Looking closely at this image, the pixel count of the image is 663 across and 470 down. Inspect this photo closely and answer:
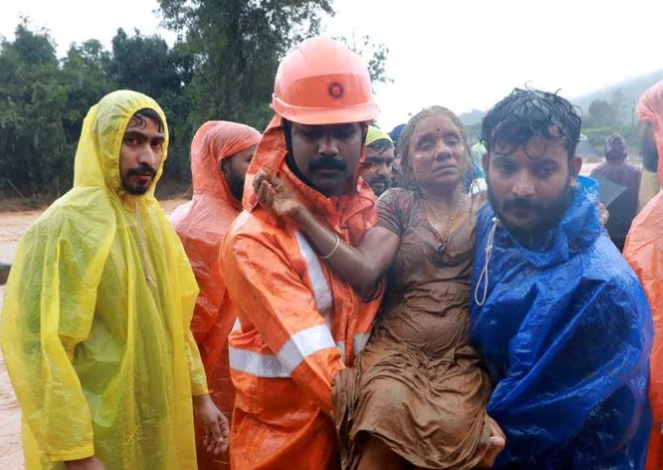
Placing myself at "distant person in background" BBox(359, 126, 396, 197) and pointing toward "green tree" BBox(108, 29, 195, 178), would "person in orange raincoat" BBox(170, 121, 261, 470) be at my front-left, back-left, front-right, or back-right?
back-left

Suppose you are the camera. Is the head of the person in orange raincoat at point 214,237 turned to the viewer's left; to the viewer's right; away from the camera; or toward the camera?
to the viewer's right

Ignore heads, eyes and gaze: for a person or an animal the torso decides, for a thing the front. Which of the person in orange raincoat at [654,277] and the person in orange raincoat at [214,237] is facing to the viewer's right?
the person in orange raincoat at [214,237]

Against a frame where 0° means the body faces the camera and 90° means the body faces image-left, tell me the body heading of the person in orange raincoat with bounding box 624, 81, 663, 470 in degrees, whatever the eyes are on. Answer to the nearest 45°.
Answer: approximately 90°

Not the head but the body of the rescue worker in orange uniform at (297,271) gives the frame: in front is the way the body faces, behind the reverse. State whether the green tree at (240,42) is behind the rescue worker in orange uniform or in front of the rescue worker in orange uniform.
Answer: behind
